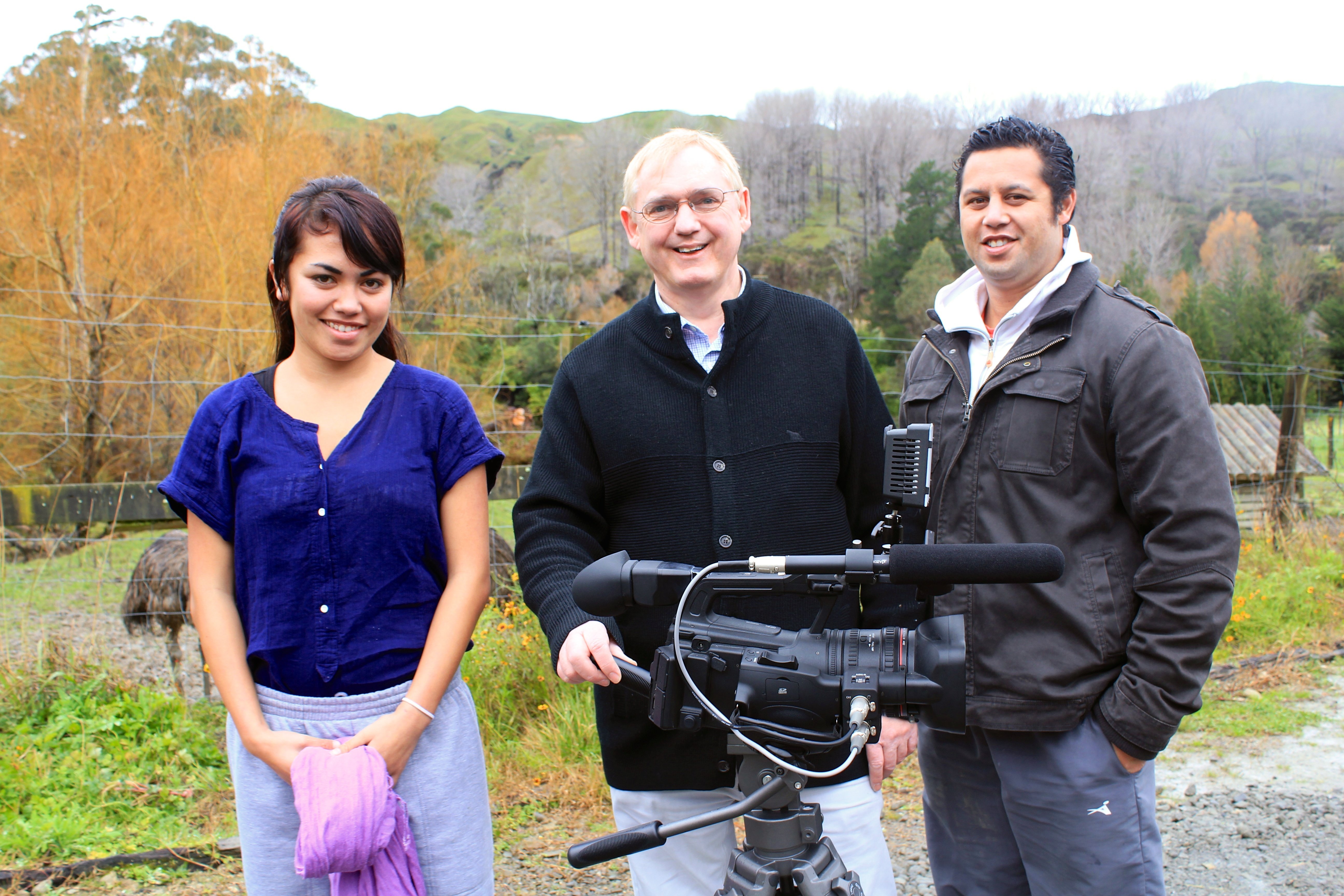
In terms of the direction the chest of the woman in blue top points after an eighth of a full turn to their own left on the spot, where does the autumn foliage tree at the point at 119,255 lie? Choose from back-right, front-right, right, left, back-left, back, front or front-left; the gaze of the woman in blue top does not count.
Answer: back-left

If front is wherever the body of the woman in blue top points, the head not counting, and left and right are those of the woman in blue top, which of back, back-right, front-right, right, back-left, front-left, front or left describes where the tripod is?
front-left

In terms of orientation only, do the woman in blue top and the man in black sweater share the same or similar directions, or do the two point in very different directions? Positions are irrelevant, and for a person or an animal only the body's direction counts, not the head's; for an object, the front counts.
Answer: same or similar directions

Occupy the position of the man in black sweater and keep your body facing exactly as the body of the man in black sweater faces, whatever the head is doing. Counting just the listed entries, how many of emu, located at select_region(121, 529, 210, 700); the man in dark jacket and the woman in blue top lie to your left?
1

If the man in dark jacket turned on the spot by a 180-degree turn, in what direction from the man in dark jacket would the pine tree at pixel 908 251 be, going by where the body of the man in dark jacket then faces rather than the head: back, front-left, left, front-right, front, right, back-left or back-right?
front-left

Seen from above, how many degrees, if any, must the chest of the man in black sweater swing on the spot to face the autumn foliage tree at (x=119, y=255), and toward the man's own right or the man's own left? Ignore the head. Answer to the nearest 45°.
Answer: approximately 135° to the man's own right

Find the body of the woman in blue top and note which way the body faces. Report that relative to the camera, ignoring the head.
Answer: toward the camera

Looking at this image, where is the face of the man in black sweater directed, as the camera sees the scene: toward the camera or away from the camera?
toward the camera

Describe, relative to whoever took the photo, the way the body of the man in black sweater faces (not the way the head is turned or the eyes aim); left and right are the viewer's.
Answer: facing the viewer

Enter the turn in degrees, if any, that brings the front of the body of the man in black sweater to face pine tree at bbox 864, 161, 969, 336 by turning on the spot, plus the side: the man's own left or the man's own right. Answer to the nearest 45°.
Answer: approximately 180°

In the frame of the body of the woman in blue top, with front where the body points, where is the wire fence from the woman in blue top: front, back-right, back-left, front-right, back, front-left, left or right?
back

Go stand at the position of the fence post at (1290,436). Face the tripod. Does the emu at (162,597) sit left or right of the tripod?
right
